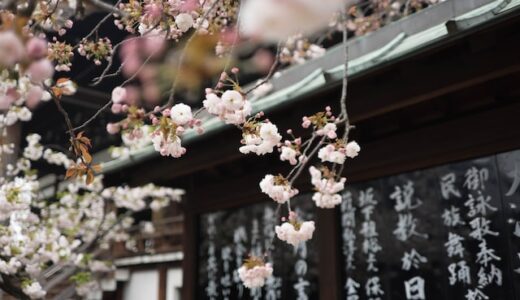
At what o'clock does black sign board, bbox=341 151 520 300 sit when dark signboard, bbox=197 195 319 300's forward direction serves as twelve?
The black sign board is roughly at 9 o'clock from the dark signboard.
